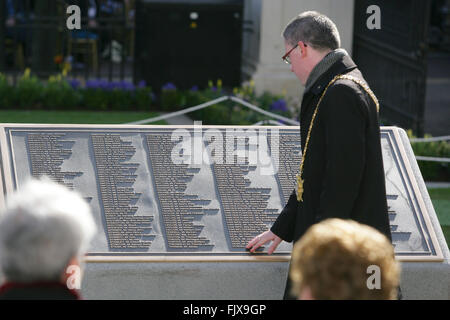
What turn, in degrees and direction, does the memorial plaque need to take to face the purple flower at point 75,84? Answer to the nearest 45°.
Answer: approximately 180°

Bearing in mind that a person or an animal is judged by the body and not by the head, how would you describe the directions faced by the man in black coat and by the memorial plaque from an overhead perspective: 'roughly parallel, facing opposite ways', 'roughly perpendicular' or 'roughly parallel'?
roughly perpendicular

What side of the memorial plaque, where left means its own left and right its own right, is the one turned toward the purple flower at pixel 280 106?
back

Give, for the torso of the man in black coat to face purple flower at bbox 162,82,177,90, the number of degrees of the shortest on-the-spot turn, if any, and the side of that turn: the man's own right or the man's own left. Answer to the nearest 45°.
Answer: approximately 90° to the man's own right

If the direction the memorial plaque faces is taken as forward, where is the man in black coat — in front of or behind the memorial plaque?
in front

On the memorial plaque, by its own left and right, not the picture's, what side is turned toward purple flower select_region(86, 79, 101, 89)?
back

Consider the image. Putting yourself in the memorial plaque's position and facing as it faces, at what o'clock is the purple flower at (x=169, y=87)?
The purple flower is roughly at 6 o'clock from the memorial plaque.

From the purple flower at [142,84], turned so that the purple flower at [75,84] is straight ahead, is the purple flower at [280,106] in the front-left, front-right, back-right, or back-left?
back-left

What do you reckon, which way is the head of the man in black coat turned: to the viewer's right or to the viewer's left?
to the viewer's left

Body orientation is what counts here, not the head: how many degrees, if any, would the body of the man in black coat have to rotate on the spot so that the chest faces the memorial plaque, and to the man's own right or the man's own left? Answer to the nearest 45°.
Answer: approximately 45° to the man's own right

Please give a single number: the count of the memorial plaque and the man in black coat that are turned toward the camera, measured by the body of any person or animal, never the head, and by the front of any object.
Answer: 1

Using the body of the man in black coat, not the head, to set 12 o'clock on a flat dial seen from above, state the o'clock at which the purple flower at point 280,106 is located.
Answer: The purple flower is roughly at 3 o'clock from the man in black coat.

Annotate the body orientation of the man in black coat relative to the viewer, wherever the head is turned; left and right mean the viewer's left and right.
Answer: facing to the left of the viewer

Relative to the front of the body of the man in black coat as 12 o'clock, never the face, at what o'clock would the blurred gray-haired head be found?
The blurred gray-haired head is roughly at 10 o'clock from the man in black coat.
